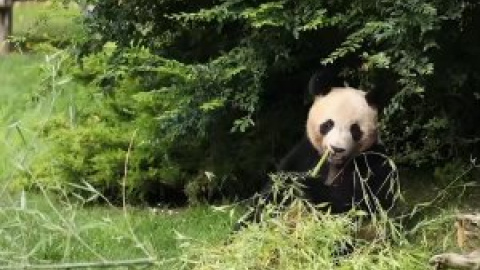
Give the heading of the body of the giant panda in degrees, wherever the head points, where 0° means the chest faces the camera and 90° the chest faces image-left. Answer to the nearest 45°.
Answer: approximately 0°
